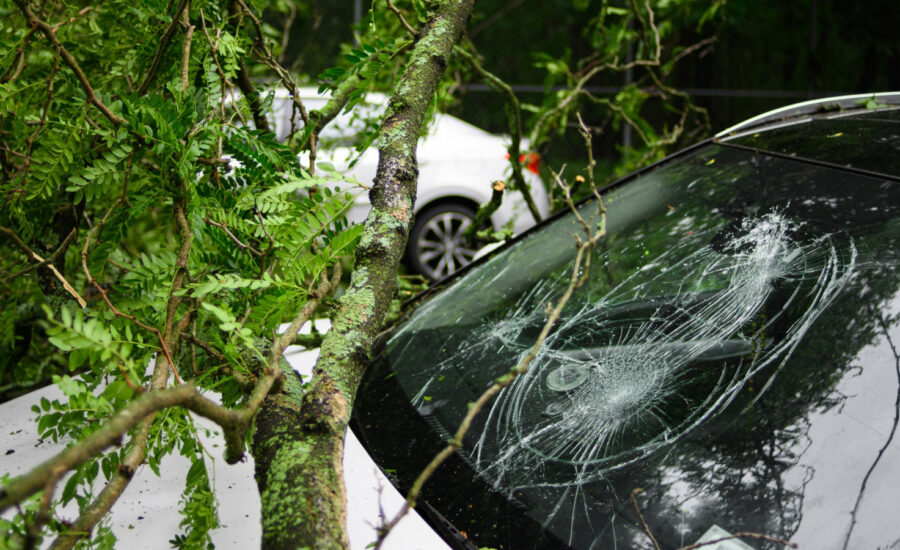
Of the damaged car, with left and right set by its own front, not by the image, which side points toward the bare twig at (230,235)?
front

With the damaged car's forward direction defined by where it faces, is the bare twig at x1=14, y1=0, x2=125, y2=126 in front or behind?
in front

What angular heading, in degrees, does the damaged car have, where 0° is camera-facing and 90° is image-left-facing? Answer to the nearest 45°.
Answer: approximately 45°

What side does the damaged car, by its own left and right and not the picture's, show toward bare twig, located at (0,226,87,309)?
front
